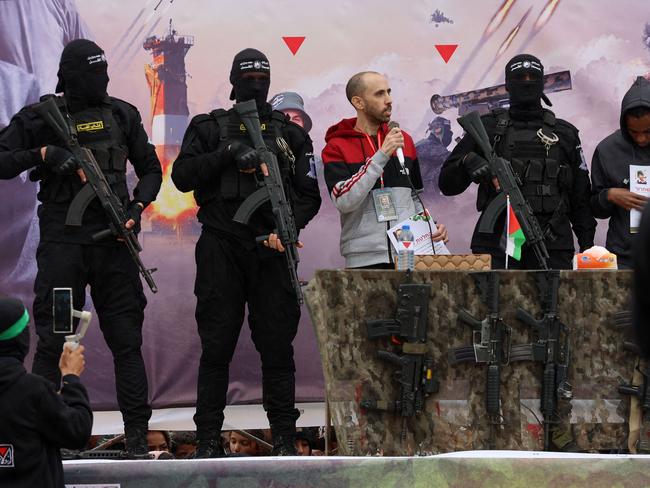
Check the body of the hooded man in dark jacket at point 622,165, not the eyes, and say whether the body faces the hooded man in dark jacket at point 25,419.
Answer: no

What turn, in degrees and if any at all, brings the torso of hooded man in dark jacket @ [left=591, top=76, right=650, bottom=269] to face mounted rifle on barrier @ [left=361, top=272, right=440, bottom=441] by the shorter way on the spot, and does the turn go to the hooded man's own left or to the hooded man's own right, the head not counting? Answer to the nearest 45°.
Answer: approximately 90° to the hooded man's own right

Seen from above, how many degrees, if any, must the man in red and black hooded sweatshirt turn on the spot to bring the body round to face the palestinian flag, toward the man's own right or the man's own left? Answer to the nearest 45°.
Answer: approximately 45° to the man's own left

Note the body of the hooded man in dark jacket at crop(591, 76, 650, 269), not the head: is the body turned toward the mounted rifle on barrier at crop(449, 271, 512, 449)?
no

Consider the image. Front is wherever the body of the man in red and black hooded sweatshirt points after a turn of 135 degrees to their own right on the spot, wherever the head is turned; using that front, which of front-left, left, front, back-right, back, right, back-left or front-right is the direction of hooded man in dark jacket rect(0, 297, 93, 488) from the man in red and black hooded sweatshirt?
front-left

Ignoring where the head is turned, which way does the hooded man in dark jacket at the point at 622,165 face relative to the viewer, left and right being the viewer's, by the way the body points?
facing the viewer and to the right of the viewer

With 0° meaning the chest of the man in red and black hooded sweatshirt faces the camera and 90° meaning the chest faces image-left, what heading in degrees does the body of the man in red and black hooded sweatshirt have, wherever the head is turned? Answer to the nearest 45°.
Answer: approximately 315°

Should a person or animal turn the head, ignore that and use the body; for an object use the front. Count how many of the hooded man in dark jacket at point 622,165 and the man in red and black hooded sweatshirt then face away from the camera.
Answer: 0

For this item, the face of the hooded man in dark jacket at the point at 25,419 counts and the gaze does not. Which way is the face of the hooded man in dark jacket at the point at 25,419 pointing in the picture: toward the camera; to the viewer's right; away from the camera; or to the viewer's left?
away from the camera

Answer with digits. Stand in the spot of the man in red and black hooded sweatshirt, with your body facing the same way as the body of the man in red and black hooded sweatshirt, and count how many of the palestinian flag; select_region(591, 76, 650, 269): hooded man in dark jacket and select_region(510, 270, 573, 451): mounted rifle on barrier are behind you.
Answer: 0

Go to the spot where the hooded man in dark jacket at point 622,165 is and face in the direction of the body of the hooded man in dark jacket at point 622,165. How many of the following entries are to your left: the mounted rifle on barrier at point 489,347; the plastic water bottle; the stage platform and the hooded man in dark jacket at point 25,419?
0

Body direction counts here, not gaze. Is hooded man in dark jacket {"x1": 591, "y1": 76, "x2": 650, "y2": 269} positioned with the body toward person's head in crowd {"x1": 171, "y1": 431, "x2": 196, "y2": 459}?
no
